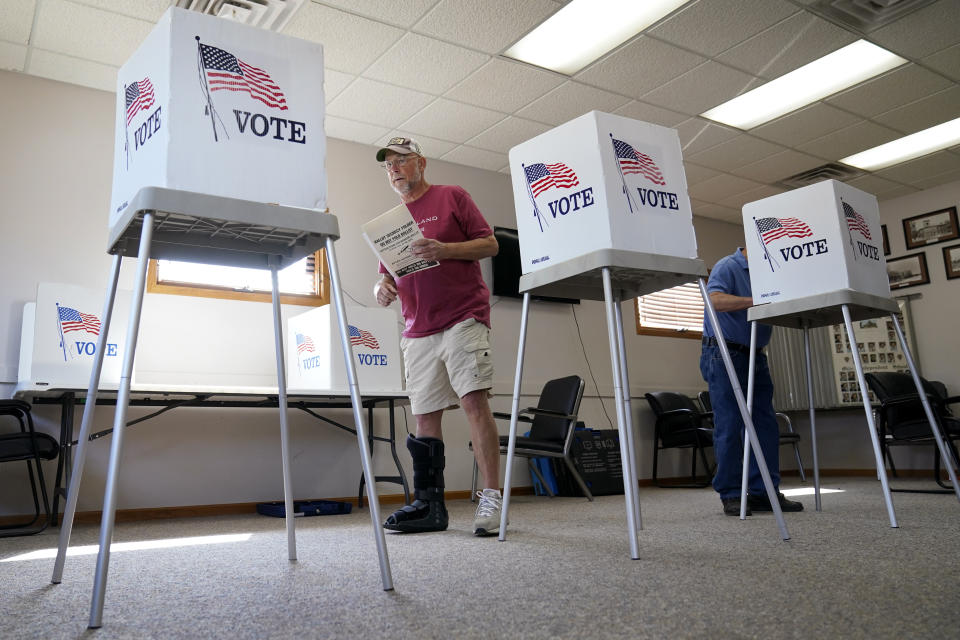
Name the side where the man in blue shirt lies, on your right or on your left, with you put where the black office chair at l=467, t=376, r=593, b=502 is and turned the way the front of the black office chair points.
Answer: on your left

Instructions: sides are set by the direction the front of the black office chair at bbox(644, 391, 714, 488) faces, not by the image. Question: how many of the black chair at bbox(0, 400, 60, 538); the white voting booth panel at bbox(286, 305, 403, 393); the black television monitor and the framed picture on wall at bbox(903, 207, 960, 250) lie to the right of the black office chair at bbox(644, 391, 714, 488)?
3

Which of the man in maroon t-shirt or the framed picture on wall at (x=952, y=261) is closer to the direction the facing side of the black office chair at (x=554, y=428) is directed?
the man in maroon t-shirt

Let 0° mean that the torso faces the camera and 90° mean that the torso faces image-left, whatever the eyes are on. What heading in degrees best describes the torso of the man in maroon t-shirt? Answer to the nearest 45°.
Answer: approximately 45°

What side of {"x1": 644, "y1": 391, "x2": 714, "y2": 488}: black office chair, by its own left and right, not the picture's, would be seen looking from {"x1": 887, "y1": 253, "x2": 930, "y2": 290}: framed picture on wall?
left

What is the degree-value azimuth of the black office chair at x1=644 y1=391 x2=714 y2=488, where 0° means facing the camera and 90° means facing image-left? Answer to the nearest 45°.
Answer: approximately 315°
